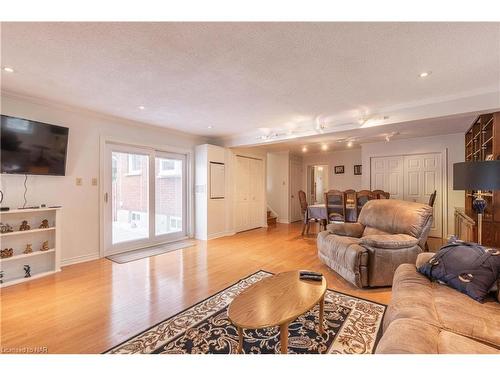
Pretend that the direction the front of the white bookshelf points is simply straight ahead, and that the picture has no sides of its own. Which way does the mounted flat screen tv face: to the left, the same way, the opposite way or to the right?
the same way

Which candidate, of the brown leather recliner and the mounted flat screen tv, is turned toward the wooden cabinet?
the mounted flat screen tv

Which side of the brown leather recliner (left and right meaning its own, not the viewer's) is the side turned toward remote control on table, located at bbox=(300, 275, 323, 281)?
front

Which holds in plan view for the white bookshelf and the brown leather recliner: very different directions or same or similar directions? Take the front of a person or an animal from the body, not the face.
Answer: very different directions

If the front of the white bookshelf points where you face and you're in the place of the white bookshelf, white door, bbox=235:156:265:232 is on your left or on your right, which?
on your left

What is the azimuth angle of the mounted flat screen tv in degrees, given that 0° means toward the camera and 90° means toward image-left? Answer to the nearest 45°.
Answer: approximately 315°

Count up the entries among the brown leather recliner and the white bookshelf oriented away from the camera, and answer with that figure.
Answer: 0

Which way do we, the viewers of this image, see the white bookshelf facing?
facing the viewer and to the right of the viewer

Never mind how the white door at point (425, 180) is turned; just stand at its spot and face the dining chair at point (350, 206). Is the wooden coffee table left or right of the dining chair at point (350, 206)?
left

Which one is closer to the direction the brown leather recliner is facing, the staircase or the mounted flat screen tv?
the mounted flat screen tv

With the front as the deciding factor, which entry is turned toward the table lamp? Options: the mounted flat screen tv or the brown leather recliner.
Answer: the mounted flat screen tv

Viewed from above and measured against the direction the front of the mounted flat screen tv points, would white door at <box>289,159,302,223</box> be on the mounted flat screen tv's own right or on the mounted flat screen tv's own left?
on the mounted flat screen tv's own left

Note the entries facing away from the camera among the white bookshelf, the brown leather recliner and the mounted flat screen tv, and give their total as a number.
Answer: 0

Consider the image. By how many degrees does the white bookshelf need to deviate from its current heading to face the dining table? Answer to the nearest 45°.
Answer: approximately 45° to its left

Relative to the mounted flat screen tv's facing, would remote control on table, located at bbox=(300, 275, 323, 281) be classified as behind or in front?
in front

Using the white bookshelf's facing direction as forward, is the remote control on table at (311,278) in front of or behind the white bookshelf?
in front

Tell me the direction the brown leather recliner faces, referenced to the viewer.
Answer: facing the viewer and to the left of the viewer

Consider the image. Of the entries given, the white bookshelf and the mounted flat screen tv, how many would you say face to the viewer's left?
0

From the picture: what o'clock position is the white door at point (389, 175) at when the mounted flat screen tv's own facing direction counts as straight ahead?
The white door is roughly at 11 o'clock from the mounted flat screen tv.

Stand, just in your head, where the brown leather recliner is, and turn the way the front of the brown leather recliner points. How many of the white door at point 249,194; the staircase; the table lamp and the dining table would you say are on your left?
1

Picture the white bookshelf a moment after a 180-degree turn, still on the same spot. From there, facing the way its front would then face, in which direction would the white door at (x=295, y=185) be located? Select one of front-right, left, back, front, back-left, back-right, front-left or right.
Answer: back-right
